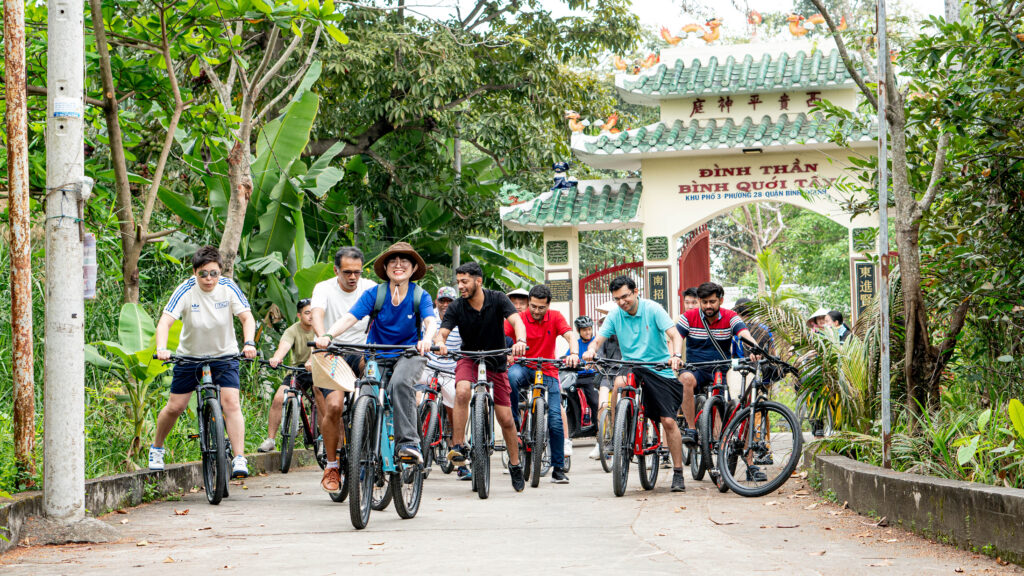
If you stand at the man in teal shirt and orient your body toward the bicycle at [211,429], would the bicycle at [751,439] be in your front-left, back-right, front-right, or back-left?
back-left

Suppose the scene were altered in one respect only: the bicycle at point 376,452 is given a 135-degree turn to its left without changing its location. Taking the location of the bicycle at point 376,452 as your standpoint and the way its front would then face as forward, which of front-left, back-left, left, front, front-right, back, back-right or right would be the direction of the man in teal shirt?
front

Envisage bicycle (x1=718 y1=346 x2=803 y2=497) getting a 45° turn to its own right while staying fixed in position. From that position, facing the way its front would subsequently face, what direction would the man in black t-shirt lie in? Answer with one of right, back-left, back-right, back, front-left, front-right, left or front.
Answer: right

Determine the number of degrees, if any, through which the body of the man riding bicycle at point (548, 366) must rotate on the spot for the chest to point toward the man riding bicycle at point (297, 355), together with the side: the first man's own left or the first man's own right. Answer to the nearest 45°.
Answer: approximately 90° to the first man's own right

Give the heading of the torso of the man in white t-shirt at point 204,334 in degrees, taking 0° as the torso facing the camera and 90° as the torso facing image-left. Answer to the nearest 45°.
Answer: approximately 0°

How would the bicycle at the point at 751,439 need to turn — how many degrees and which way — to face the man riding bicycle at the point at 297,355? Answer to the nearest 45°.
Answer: approximately 135° to its right
